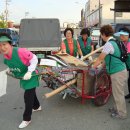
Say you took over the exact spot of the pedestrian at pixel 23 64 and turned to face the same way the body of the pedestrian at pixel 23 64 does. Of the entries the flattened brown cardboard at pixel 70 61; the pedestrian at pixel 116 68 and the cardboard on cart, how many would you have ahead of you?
0

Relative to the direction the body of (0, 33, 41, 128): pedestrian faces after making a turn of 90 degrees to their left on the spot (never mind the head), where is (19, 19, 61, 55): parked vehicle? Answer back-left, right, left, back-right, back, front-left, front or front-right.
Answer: back-left

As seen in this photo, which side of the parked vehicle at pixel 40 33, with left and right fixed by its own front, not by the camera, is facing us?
back

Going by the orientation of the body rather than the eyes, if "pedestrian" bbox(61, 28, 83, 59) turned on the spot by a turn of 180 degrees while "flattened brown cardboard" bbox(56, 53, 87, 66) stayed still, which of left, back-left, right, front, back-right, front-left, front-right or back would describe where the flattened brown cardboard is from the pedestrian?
back

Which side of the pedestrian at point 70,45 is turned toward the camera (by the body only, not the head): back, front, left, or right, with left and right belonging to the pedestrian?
front

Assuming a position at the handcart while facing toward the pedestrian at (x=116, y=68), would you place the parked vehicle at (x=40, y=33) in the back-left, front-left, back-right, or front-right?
back-left

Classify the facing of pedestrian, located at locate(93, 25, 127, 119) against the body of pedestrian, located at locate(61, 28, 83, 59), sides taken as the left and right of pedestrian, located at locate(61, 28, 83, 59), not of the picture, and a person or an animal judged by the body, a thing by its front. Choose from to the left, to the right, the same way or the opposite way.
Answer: to the right

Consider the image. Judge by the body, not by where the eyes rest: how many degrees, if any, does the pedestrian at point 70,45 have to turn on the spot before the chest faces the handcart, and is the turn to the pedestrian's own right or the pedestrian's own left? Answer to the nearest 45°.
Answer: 0° — they already face it

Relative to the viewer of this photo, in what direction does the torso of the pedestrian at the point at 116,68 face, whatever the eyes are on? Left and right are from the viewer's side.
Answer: facing to the left of the viewer

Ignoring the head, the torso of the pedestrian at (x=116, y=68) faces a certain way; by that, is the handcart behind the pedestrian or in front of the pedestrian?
in front

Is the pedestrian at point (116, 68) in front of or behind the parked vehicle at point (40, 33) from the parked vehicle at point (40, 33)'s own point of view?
behind

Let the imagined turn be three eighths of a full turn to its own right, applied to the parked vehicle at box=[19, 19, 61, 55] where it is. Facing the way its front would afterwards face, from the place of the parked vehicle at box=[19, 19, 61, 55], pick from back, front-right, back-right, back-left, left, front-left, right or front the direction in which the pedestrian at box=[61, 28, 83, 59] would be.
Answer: front-right

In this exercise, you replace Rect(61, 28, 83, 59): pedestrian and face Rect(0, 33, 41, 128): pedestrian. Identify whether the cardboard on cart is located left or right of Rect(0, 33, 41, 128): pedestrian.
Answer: left

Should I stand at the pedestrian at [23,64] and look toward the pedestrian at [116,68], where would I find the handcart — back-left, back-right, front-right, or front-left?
front-left

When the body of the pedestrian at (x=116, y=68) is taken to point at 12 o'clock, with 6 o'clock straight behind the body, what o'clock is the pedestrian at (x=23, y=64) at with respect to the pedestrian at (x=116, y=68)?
the pedestrian at (x=23, y=64) is roughly at 11 o'clock from the pedestrian at (x=116, y=68).

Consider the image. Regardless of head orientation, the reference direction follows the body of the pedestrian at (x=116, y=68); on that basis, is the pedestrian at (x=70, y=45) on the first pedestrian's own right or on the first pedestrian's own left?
on the first pedestrian's own right

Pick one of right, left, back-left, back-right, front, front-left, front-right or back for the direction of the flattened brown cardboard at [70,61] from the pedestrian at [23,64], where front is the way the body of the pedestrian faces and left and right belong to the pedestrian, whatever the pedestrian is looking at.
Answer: back
